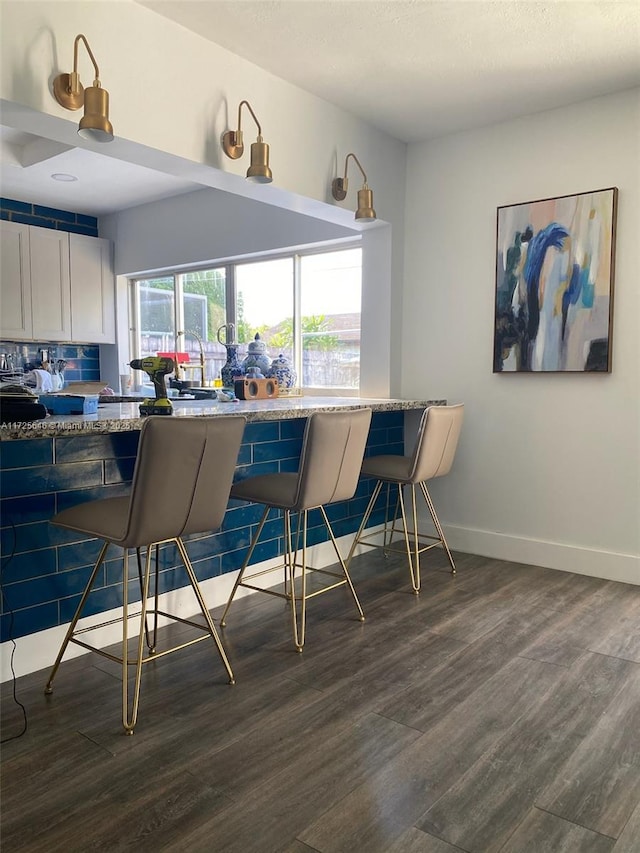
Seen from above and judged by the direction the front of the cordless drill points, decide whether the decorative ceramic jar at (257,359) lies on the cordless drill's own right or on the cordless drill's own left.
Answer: on the cordless drill's own right

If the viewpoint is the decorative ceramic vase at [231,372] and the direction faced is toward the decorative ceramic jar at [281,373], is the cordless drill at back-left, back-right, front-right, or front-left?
back-right

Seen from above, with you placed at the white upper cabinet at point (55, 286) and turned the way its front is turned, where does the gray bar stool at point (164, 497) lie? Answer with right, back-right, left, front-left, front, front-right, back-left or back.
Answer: front-right

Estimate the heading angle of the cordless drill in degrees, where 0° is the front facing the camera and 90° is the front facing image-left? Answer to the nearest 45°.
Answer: approximately 90°

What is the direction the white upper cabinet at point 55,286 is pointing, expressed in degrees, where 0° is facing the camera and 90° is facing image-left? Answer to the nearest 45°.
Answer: approximately 315°

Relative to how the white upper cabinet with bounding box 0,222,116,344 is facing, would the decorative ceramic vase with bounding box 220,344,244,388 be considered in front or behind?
in front
